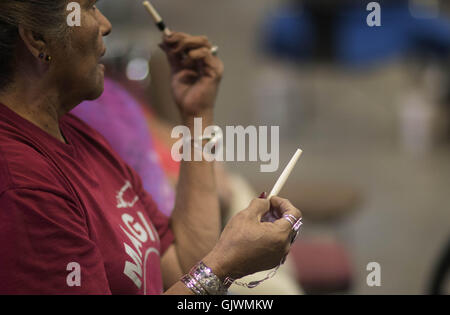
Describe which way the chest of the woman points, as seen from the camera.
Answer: to the viewer's right

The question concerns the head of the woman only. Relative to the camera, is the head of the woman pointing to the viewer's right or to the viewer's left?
to the viewer's right
